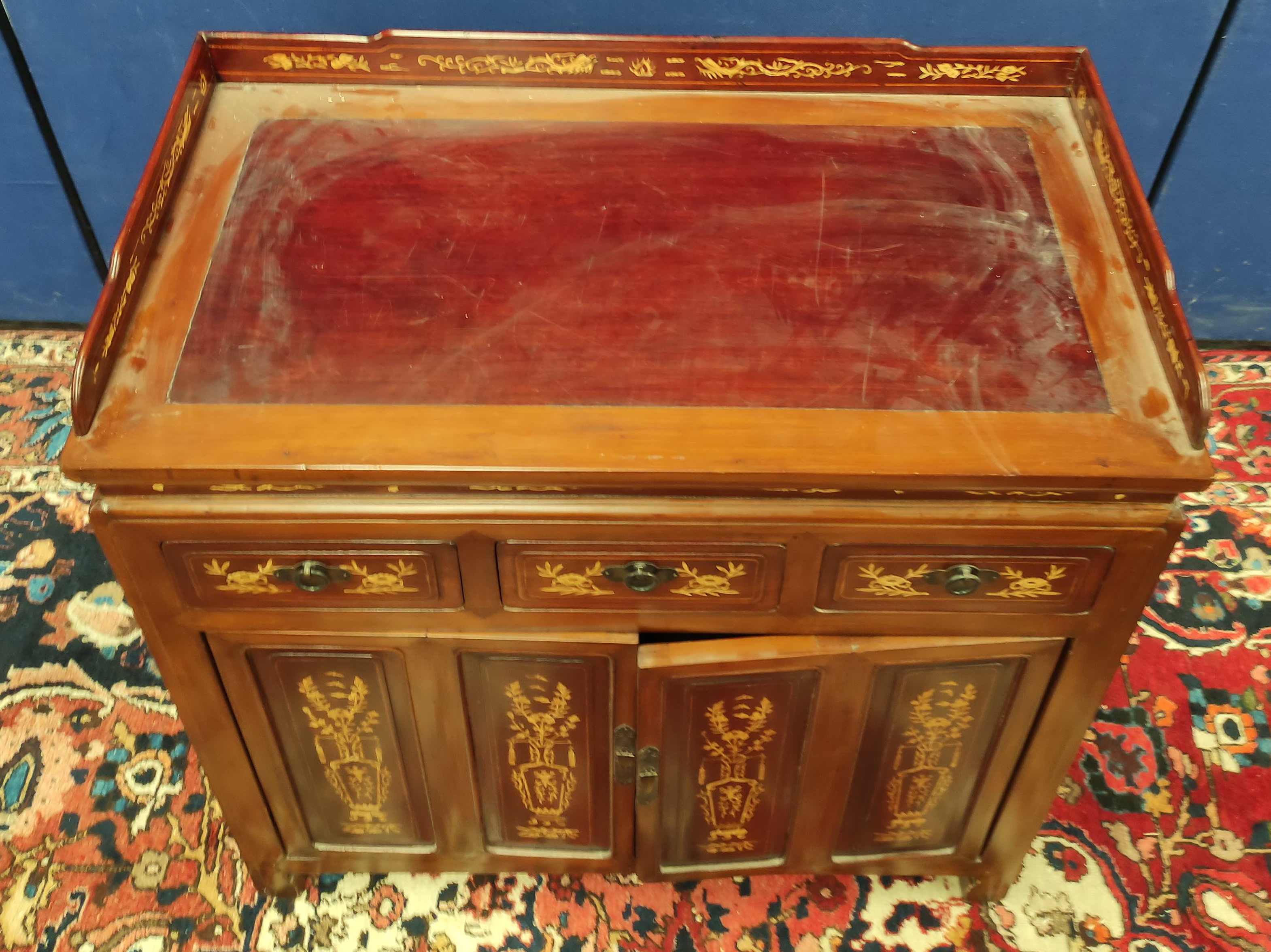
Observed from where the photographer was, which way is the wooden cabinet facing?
facing the viewer
